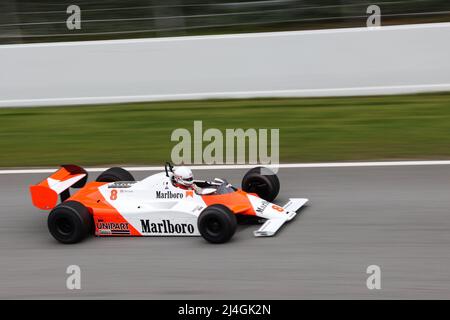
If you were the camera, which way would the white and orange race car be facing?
facing the viewer and to the right of the viewer

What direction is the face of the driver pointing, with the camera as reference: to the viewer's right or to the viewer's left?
to the viewer's right
